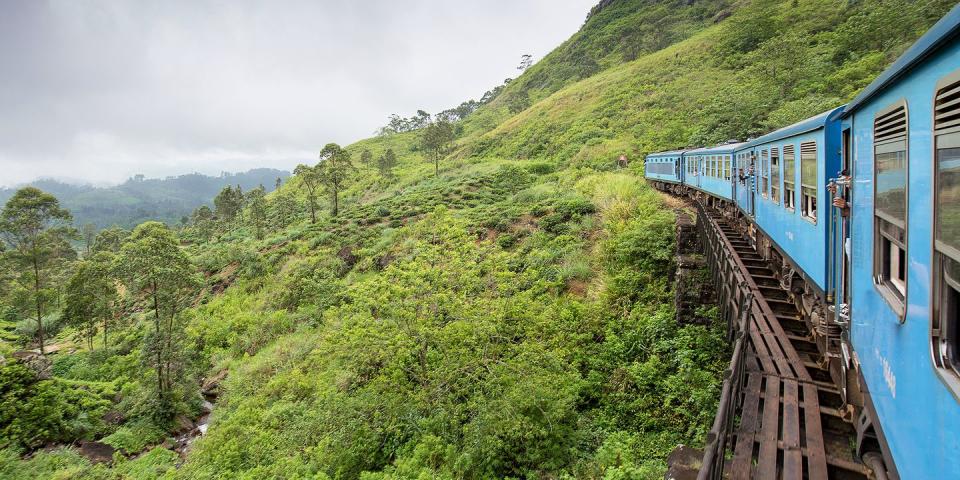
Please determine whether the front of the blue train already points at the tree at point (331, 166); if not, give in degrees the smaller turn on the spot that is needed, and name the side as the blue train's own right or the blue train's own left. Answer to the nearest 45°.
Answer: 0° — it already faces it

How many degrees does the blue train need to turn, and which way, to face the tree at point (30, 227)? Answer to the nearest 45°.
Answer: approximately 45° to its left

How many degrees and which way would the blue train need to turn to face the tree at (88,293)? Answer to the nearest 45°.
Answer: approximately 45° to its left

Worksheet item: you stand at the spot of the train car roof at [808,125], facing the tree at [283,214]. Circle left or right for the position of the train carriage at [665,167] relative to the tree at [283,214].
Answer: right

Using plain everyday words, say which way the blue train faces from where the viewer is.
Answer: facing away from the viewer and to the left of the viewer

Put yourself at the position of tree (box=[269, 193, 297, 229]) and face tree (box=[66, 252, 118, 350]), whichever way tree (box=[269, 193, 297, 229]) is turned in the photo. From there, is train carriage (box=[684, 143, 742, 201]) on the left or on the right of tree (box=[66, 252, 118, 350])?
left

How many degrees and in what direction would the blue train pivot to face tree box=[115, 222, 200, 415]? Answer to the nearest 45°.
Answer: approximately 45° to its left
